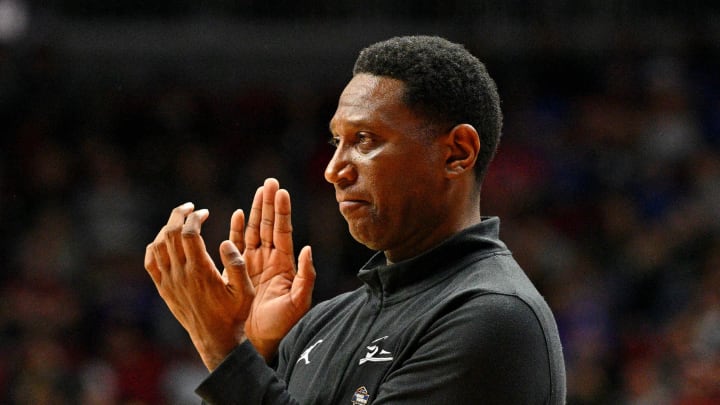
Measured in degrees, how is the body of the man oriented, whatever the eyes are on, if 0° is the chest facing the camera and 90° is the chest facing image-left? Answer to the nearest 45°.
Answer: approximately 45°

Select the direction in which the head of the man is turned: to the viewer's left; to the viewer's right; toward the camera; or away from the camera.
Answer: to the viewer's left
